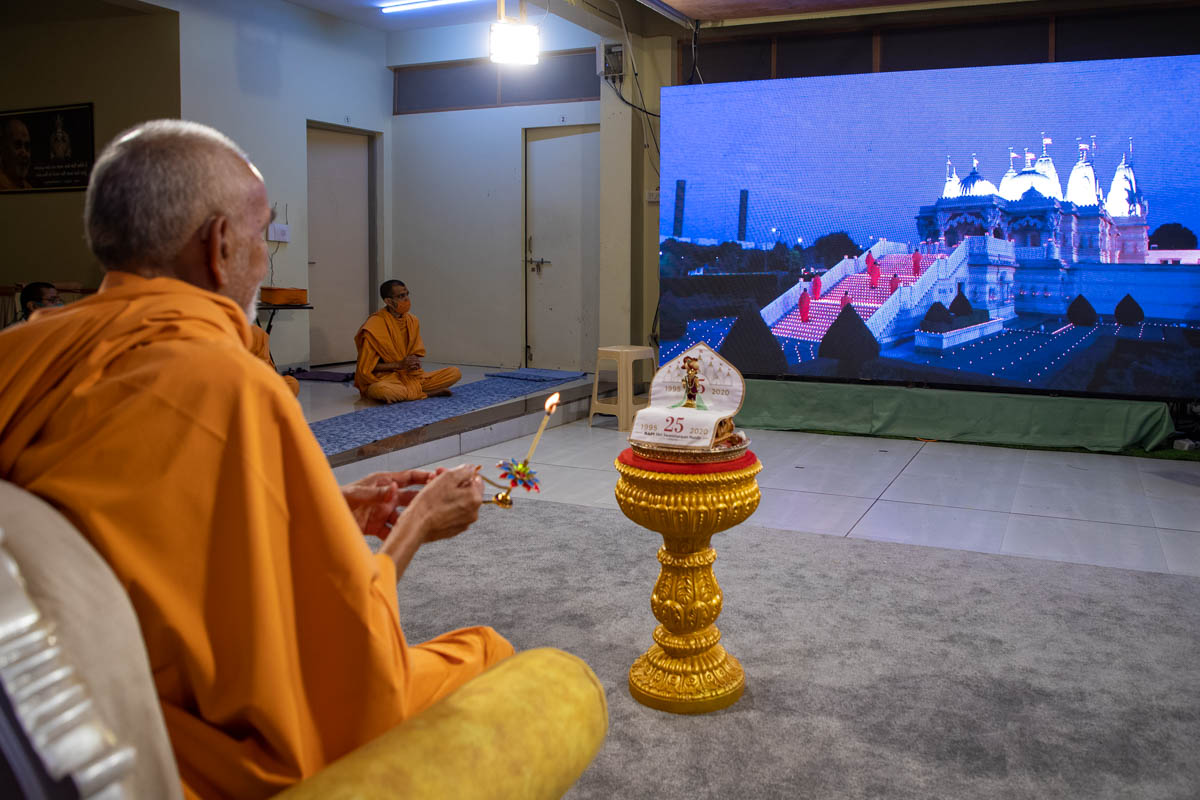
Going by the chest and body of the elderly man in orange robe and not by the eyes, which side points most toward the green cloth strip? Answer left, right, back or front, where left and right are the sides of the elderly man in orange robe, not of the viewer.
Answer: front

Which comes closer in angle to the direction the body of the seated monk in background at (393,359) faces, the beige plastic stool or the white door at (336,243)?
the beige plastic stool

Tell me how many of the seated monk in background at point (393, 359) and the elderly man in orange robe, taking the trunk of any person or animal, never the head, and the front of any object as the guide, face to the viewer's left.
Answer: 0

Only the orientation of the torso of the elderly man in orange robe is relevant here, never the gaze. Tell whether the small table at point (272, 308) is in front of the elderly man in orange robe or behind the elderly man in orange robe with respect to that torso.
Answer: in front

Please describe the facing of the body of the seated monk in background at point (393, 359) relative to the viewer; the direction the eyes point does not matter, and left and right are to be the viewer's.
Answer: facing the viewer and to the right of the viewer

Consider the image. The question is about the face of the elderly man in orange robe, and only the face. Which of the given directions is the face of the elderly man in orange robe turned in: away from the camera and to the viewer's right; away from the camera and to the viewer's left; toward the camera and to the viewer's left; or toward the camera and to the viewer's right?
away from the camera and to the viewer's right

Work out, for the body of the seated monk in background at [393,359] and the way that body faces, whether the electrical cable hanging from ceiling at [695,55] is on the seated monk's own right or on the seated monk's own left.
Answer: on the seated monk's own left

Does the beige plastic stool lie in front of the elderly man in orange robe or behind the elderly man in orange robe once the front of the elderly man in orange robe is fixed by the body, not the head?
in front

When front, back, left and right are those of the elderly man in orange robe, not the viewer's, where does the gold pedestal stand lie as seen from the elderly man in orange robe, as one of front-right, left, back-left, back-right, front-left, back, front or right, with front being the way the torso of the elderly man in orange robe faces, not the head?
front

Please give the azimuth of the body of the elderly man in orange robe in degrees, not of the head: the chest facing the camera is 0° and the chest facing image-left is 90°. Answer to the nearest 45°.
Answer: approximately 225°
